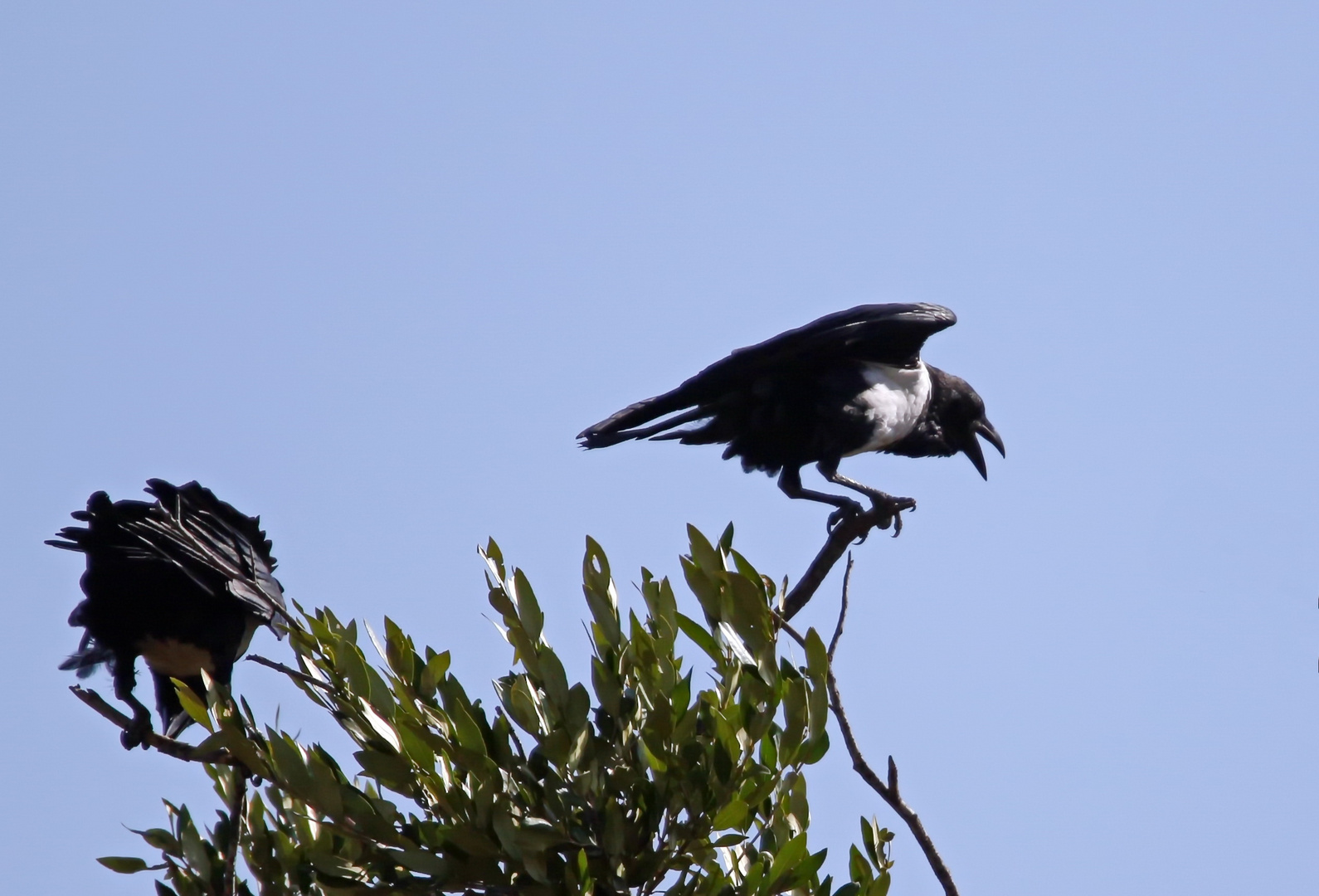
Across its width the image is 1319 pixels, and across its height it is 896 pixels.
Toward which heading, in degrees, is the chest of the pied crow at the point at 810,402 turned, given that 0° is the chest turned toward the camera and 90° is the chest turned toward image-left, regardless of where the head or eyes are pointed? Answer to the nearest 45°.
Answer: approximately 270°

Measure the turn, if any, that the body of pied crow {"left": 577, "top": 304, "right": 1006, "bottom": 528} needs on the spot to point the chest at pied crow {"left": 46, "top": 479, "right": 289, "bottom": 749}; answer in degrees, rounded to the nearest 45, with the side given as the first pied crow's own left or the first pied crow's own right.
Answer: approximately 135° to the first pied crow's own right
